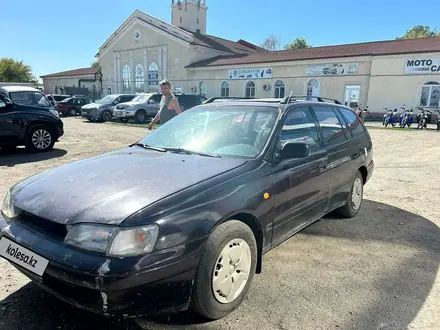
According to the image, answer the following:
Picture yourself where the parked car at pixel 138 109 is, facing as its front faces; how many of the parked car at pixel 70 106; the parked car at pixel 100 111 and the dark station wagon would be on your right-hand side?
2

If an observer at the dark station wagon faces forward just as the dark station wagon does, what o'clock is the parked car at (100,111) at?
The parked car is roughly at 4 o'clock from the dark station wagon.

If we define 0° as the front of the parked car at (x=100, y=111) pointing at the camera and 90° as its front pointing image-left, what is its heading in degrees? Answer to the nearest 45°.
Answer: approximately 45°

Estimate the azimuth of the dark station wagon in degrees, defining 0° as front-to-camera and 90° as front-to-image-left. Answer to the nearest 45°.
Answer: approximately 45°

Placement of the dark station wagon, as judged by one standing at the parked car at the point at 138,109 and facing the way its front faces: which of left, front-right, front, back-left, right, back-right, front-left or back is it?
front-left

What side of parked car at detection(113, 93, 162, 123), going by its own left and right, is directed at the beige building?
back

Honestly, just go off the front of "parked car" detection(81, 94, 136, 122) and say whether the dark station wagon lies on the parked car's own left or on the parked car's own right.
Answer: on the parked car's own left

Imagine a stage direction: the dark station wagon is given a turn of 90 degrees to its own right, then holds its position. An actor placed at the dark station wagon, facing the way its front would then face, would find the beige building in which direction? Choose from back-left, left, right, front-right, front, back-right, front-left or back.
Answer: front-right

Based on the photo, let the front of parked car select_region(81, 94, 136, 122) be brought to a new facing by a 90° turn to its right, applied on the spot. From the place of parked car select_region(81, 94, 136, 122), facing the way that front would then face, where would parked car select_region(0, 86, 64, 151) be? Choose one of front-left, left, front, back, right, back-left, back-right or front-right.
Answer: back-left

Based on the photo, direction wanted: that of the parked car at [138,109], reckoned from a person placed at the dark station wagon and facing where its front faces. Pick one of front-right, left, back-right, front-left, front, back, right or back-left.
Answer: back-right

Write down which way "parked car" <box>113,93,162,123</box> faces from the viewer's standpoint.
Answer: facing the viewer and to the left of the viewer

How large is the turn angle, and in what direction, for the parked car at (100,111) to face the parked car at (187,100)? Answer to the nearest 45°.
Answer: approximately 135° to its left

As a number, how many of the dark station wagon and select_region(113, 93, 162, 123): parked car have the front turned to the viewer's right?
0

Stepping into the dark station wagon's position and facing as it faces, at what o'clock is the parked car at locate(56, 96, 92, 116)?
The parked car is roughly at 4 o'clock from the dark station wagon.
